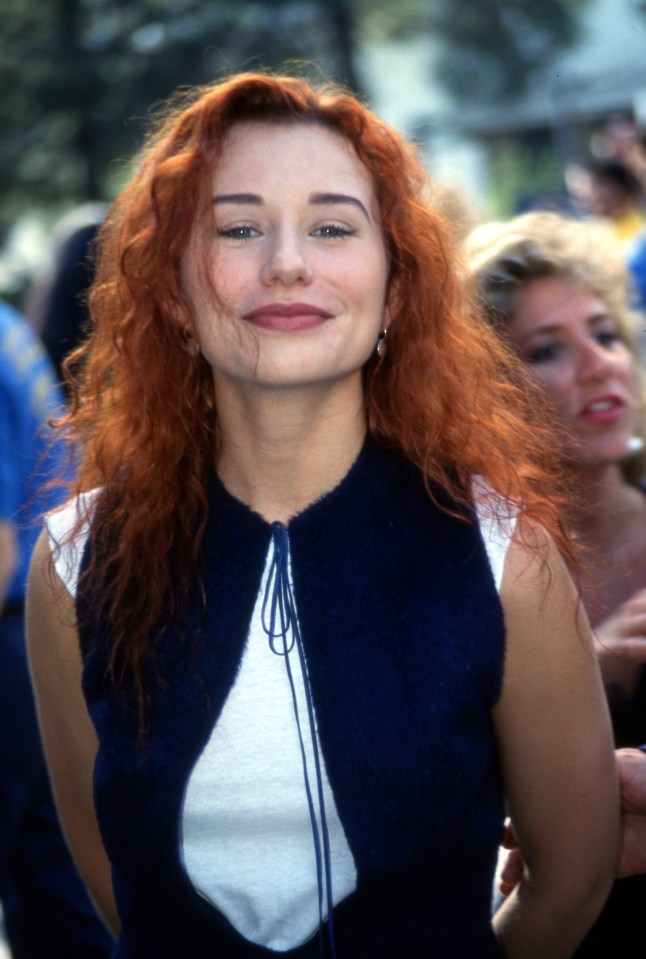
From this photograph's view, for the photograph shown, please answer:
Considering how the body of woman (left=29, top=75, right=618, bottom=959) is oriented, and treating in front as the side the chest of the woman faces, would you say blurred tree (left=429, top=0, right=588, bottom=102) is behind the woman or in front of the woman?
behind

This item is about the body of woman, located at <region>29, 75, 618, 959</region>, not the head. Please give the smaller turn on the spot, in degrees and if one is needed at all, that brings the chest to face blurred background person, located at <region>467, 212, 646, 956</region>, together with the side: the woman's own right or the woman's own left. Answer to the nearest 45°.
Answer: approximately 135° to the woman's own left

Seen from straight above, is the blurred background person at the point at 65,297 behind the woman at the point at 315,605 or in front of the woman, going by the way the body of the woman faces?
behind

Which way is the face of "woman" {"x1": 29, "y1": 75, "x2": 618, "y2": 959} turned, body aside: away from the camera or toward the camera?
toward the camera

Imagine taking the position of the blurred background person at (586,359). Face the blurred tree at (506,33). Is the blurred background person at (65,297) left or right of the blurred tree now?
left

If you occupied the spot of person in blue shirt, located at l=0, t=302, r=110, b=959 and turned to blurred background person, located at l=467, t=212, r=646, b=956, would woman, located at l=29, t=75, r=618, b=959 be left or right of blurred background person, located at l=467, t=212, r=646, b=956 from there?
right

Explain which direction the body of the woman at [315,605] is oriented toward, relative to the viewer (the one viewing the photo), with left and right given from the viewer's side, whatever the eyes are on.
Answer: facing the viewer

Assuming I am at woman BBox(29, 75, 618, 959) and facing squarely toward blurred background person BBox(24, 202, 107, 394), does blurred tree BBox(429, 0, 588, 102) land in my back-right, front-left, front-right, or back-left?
front-right

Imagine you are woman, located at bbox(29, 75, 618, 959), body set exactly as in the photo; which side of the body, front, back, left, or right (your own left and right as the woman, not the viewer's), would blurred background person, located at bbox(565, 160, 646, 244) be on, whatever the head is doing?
back

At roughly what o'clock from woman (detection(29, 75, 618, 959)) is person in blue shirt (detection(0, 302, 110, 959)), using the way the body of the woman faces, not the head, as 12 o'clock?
The person in blue shirt is roughly at 5 o'clock from the woman.
